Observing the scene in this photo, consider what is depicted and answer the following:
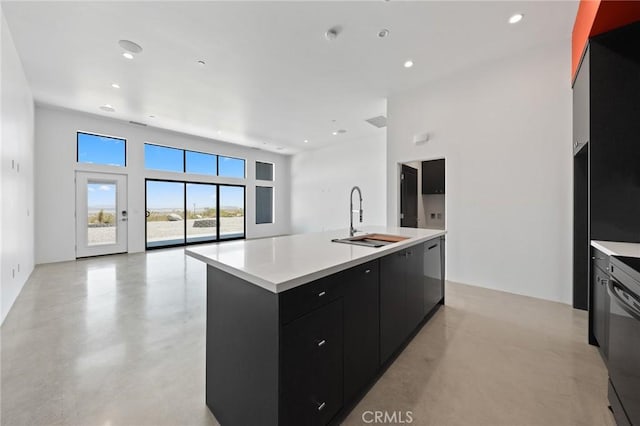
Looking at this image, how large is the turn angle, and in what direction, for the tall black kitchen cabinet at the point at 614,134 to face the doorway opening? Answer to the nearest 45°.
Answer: approximately 45° to its right

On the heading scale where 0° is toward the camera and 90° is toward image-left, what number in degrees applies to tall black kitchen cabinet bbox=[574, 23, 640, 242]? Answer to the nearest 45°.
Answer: approximately 90°

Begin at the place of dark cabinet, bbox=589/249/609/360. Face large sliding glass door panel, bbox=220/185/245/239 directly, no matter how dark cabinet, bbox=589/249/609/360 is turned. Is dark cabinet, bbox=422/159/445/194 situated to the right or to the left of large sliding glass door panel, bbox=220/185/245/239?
right

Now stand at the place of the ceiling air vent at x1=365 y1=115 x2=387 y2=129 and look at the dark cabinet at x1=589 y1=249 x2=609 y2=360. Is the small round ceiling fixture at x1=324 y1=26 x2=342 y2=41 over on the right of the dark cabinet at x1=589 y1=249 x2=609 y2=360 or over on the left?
right

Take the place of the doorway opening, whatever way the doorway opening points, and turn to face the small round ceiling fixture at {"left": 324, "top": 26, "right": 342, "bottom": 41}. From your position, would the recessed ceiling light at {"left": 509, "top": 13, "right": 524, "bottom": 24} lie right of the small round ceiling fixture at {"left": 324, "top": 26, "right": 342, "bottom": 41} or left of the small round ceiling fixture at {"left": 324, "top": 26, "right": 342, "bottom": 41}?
left
